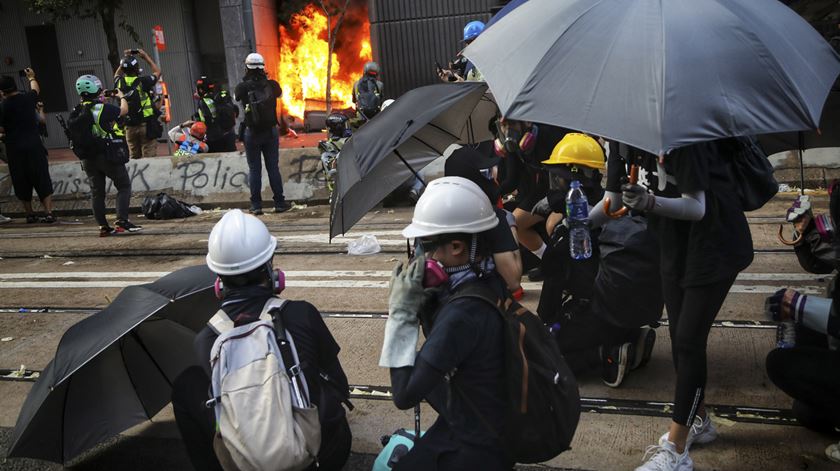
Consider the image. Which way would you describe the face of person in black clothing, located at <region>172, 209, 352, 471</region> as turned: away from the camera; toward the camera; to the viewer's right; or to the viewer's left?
away from the camera

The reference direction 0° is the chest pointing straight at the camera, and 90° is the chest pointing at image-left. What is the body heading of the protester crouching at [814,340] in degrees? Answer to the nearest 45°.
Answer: approximately 90°

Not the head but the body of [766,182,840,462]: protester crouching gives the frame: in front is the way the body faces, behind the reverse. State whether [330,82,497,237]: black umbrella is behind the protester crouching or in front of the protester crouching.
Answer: in front

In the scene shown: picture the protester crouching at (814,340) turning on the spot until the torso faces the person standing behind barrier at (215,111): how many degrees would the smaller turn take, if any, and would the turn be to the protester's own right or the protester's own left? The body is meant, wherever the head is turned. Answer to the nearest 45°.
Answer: approximately 45° to the protester's own right

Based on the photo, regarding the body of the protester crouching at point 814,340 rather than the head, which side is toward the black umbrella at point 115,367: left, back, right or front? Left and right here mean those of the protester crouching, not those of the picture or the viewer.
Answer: front

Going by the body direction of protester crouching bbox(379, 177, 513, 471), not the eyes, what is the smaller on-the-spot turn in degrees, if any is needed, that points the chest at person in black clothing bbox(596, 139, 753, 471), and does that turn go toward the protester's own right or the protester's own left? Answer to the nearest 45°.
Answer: approximately 135° to the protester's own right

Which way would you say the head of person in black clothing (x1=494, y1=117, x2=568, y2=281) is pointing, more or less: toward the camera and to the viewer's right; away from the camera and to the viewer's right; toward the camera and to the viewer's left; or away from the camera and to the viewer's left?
toward the camera and to the viewer's left

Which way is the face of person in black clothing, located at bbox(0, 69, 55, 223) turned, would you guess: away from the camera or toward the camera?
away from the camera
